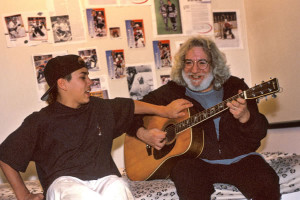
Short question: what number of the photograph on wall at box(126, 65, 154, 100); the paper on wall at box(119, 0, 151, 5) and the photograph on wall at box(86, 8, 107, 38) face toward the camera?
3

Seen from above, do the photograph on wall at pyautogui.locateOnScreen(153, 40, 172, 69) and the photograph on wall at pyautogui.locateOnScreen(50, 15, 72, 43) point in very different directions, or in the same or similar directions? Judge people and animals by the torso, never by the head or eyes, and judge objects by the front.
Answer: same or similar directions

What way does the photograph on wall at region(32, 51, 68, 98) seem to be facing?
toward the camera

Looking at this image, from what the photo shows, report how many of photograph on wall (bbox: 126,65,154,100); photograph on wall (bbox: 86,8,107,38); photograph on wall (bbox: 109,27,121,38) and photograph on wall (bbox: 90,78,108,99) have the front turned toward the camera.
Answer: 4

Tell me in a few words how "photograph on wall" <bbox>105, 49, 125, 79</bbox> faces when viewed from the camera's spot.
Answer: facing the viewer

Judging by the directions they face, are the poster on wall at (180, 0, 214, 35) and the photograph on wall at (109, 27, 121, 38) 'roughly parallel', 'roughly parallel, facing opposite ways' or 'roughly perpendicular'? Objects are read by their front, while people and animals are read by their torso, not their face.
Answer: roughly parallel

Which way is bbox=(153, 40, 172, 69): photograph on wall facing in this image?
toward the camera

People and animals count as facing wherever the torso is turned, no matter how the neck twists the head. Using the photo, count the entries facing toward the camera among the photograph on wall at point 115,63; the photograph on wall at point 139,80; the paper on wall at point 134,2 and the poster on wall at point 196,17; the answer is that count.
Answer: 4

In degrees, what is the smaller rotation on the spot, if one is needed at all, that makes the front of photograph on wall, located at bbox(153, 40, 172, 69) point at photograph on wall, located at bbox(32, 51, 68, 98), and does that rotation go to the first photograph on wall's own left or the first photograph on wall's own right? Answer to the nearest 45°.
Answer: approximately 90° to the first photograph on wall's own right

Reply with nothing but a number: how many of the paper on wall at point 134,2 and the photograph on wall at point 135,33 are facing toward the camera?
2

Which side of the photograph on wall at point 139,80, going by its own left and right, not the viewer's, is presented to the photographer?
front

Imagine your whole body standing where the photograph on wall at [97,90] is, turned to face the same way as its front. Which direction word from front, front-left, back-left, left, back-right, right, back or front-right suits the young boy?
front
